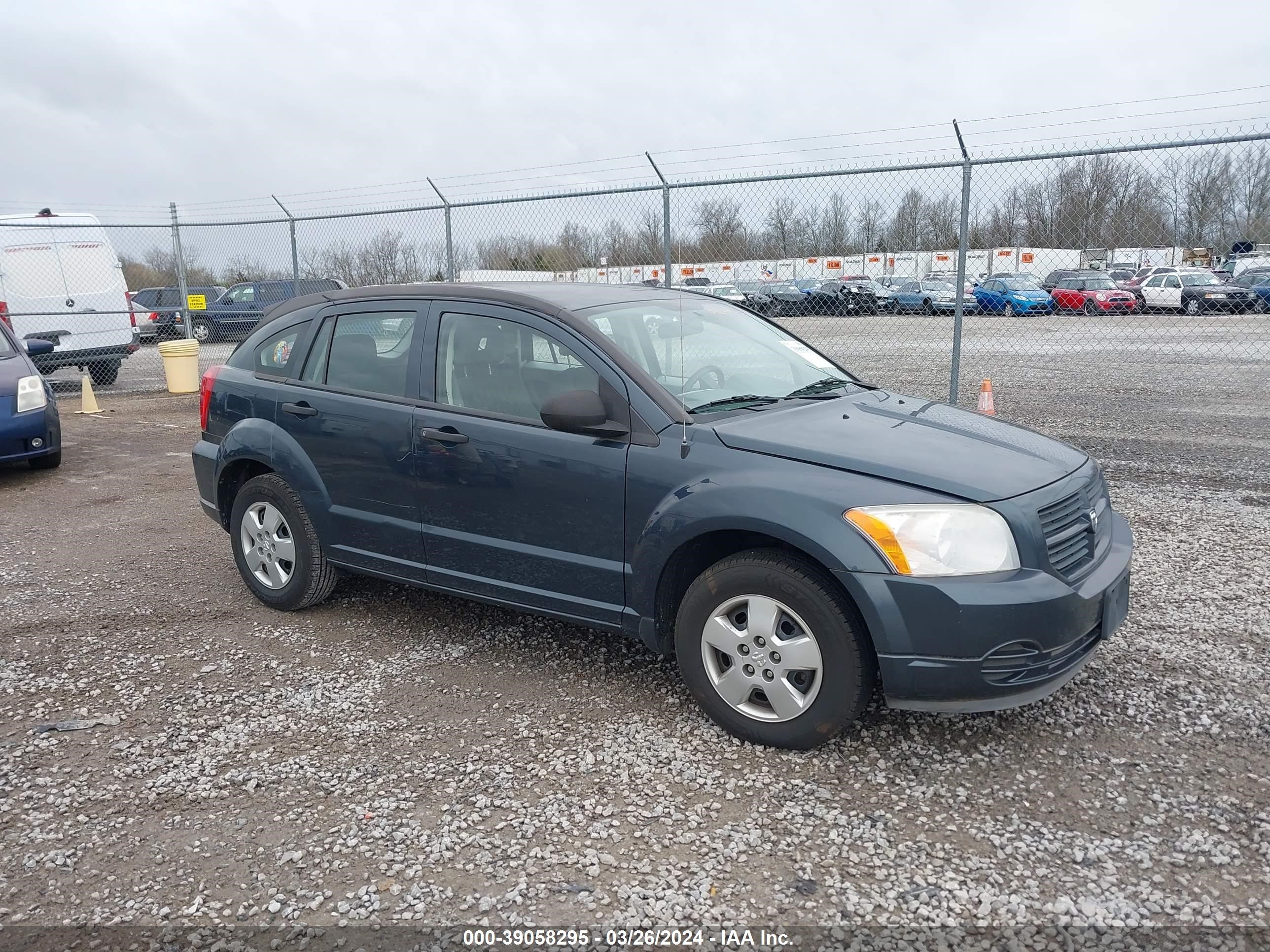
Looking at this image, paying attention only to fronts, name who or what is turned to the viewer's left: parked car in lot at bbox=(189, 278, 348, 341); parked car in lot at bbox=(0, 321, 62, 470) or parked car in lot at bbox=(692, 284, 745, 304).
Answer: parked car in lot at bbox=(189, 278, 348, 341)

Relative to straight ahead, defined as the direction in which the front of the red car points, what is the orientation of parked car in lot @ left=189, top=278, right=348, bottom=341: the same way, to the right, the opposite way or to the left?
to the right

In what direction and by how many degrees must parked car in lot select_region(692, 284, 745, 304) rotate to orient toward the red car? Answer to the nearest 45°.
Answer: approximately 45° to its left

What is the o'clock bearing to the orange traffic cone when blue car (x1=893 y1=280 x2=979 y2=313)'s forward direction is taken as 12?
The orange traffic cone is roughly at 1 o'clock from the blue car.

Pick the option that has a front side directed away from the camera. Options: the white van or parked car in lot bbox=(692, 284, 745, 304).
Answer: the white van

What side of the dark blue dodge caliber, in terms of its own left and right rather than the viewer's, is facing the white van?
back

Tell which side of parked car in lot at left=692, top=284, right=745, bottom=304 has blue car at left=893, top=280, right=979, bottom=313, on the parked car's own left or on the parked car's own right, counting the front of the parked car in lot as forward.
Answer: on the parked car's own left

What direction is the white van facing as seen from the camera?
away from the camera

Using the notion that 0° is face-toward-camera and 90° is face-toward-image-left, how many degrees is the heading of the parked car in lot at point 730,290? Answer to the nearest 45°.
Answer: approximately 315°

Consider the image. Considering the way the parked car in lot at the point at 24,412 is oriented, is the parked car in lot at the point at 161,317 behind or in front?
behind

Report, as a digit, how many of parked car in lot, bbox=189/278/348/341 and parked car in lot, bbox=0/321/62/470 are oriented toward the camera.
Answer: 1
